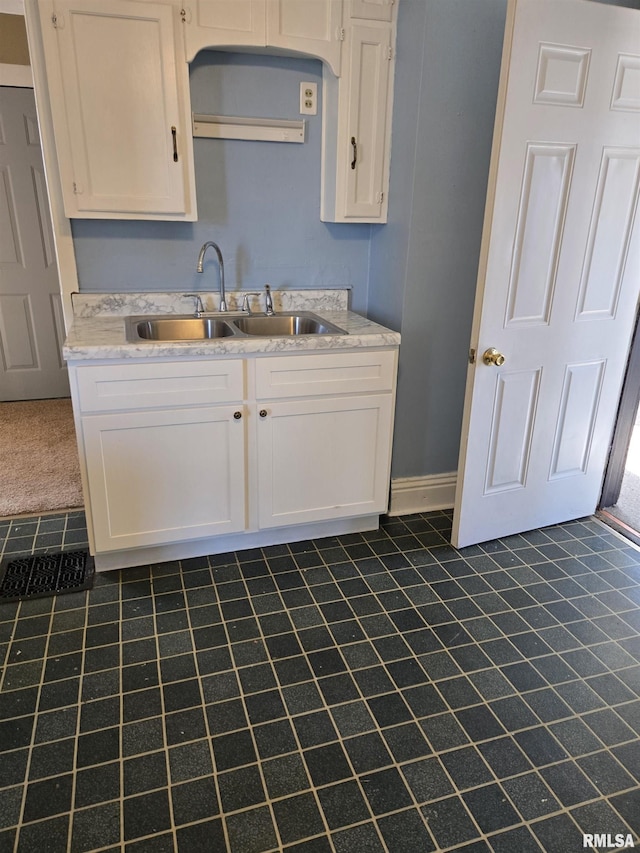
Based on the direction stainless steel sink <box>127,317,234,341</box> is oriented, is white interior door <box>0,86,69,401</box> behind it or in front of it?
behind

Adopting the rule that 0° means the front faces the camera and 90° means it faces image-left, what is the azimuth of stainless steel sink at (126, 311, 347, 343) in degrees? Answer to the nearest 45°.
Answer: approximately 0°

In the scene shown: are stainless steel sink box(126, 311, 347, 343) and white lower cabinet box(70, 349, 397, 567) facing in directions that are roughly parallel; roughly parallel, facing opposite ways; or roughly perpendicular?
roughly parallel

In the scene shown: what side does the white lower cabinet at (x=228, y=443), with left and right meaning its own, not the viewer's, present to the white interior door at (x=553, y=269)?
left

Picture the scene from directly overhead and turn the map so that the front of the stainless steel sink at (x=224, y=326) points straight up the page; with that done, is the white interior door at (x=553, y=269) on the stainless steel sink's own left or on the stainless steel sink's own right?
on the stainless steel sink's own left

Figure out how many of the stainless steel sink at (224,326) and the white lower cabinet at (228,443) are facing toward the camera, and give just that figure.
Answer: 2

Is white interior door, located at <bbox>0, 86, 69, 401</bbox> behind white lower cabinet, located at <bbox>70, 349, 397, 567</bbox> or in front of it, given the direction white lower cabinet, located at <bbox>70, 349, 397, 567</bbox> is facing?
behind

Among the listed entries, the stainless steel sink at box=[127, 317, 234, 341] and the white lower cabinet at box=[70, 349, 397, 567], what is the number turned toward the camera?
2

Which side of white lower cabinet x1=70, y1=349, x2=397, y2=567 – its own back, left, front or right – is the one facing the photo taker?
front

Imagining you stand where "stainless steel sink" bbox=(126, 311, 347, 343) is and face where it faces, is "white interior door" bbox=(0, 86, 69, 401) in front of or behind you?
behind
